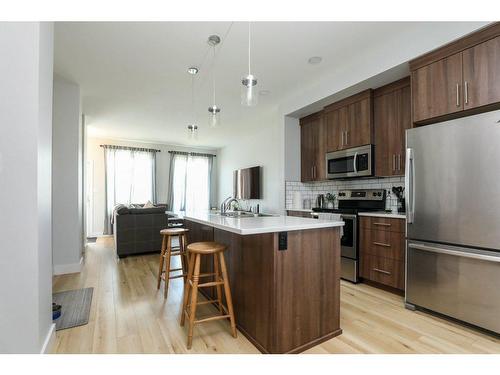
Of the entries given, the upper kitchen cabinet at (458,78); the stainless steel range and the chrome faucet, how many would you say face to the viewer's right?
1

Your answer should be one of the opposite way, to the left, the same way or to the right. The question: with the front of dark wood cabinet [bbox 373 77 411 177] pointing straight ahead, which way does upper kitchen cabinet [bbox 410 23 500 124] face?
the same way

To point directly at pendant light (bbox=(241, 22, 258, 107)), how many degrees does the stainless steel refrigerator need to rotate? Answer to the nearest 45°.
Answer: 0° — it already faces it

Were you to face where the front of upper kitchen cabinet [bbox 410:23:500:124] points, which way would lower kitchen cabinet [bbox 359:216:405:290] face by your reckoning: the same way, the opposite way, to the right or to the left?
the same way

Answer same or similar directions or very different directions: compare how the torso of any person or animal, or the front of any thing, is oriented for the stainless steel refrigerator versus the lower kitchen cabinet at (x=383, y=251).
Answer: same or similar directions

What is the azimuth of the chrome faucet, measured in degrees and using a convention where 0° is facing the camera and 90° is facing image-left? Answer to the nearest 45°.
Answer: approximately 270°

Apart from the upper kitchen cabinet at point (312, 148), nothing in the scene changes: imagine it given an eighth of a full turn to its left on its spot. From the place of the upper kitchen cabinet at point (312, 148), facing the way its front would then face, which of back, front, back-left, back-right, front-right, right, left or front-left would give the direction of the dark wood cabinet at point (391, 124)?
front-left

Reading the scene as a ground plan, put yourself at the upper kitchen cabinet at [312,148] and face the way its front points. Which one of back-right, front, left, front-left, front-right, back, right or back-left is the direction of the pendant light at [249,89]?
front-left

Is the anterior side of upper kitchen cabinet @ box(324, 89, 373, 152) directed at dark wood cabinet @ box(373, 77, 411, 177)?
no

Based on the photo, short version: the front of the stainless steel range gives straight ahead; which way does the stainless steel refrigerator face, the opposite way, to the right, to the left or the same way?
the same way

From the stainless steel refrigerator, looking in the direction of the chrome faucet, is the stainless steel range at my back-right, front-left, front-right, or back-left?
front-right

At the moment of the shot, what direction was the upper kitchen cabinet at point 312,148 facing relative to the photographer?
facing the viewer and to the left of the viewer

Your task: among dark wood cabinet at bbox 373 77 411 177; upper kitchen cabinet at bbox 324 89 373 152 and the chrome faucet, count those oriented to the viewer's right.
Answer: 1

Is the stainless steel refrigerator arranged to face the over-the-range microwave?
no

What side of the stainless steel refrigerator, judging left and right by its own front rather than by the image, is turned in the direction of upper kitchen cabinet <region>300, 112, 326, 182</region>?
right
